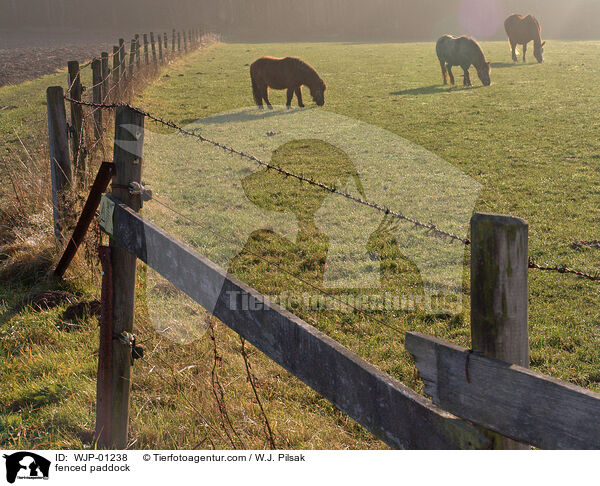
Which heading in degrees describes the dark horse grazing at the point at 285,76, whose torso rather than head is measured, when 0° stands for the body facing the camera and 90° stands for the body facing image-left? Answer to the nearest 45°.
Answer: approximately 270°

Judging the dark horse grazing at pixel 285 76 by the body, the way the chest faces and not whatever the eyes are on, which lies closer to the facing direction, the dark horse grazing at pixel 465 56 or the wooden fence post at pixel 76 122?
the dark horse grazing

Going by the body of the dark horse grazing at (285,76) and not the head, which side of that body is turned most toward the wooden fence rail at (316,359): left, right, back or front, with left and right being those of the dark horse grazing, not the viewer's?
right

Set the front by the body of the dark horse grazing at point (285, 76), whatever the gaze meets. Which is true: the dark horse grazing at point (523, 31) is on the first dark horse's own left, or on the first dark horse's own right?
on the first dark horse's own left

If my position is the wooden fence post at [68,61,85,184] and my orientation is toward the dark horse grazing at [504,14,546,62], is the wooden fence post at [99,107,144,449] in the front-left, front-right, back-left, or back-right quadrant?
back-right

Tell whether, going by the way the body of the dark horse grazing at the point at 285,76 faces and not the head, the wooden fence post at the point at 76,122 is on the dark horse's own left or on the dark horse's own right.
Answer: on the dark horse's own right

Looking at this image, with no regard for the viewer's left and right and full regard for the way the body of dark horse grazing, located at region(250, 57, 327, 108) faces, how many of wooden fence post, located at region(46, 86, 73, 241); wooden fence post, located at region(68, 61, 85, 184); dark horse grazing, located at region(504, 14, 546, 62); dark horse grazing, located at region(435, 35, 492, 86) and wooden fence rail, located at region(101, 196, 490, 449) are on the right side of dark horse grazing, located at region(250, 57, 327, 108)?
3

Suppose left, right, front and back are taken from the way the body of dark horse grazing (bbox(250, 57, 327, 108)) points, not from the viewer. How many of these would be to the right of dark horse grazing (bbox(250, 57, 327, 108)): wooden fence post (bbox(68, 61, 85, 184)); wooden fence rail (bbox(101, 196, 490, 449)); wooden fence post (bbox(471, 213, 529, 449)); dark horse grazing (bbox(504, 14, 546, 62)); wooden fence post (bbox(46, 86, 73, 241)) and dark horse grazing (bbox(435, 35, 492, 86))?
4
